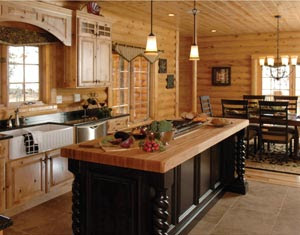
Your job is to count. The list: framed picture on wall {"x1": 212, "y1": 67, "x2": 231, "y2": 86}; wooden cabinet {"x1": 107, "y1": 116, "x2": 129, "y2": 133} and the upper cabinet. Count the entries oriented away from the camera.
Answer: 0

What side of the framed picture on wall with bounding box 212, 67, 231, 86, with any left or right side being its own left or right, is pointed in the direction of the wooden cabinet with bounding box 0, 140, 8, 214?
front

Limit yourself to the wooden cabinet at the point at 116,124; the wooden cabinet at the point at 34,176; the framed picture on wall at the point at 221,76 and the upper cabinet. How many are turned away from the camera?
0

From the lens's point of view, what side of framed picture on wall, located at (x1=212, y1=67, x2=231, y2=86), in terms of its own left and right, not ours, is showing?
front

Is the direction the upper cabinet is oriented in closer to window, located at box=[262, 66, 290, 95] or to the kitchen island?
the kitchen island

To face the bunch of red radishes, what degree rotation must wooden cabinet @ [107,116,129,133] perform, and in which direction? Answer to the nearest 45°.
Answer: approximately 45° to its right

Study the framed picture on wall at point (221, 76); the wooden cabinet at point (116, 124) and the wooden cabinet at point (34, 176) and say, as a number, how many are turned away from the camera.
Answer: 0

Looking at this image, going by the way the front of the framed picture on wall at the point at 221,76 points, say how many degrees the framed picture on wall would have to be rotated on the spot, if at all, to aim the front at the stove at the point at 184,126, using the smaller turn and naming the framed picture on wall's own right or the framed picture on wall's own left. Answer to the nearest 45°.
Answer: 0° — it already faces it

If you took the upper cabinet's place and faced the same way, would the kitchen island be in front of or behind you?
in front

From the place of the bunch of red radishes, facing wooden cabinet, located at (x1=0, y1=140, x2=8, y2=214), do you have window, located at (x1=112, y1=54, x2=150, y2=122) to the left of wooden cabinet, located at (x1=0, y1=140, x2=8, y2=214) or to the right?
right

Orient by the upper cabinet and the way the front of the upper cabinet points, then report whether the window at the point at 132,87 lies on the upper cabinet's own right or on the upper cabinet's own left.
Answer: on the upper cabinet's own left

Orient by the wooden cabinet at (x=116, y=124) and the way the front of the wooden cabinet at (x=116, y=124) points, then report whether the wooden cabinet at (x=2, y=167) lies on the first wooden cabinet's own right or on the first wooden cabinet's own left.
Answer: on the first wooden cabinet's own right

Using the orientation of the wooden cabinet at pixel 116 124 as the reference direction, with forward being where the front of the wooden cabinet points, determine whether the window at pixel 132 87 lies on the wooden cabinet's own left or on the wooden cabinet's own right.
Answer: on the wooden cabinet's own left

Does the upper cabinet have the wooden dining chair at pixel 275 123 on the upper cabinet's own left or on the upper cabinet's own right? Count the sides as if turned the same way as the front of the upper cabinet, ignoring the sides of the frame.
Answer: on the upper cabinet's own left

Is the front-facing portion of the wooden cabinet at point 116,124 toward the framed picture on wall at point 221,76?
no

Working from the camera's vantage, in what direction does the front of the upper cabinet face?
facing the viewer and to the right of the viewer
